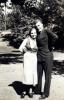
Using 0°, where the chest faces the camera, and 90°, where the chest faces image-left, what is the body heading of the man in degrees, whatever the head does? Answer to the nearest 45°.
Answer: approximately 45°
